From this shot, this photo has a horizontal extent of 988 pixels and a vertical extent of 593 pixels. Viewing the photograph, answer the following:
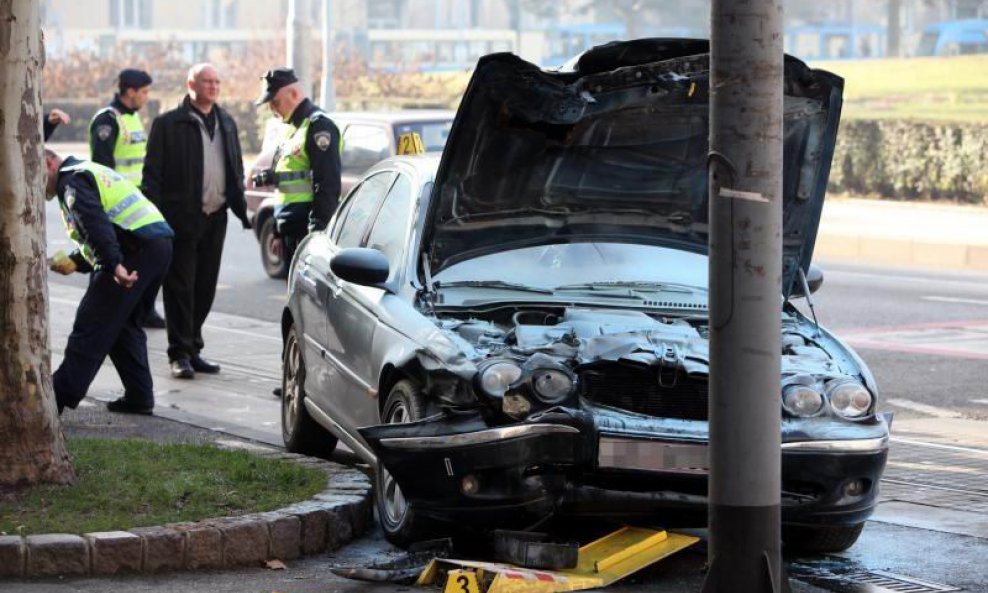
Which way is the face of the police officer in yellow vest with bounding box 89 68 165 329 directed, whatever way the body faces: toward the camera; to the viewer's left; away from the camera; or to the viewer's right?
to the viewer's right

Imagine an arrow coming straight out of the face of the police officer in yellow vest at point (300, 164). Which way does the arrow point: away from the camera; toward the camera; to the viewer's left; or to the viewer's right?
to the viewer's left

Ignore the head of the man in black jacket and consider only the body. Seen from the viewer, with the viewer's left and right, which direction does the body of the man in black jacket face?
facing the viewer and to the right of the viewer

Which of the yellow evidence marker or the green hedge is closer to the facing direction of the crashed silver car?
the yellow evidence marker

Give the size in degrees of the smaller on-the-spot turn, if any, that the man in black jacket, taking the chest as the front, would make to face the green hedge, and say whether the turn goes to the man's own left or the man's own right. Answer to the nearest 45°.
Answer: approximately 90° to the man's own left

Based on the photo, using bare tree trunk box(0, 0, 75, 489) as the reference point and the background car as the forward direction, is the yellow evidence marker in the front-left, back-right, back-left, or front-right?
back-right

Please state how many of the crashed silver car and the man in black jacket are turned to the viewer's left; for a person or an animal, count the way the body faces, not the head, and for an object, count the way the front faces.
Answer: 0
